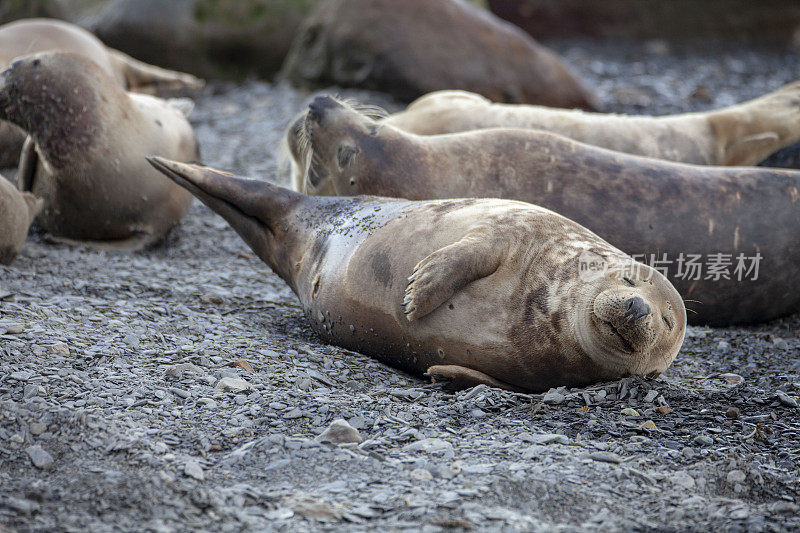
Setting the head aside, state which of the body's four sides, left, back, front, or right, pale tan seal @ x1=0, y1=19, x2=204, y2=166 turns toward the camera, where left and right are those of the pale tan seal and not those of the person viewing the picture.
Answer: left

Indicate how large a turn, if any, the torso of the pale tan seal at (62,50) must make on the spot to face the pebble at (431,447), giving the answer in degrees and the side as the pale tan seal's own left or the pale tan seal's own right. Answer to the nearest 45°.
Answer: approximately 90° to the pale tan seal's own left

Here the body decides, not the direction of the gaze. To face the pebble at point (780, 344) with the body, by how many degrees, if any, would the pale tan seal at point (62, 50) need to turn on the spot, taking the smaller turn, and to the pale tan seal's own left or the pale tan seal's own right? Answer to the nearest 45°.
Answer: approximately 135° to the pale tan seal's own left

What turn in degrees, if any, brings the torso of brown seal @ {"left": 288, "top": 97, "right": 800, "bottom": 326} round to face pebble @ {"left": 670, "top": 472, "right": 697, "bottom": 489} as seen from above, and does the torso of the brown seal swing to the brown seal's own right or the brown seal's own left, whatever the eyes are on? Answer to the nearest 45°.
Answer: approximately 90° to the brown seal's own left

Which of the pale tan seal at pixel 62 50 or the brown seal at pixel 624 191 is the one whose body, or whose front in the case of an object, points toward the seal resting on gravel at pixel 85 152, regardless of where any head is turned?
the brown seal

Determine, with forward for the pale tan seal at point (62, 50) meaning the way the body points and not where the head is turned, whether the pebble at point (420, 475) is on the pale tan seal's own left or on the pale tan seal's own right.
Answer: on the pale tan seal's own left

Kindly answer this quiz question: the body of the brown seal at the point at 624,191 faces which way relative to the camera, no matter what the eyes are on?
to the viewer's left

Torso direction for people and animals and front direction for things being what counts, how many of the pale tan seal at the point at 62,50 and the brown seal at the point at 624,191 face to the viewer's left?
2

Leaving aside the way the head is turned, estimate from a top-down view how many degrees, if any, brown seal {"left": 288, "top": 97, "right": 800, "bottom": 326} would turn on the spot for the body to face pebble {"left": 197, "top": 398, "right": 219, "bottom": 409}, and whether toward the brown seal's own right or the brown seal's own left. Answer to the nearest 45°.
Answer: approximately 45° to the brown seal's own left

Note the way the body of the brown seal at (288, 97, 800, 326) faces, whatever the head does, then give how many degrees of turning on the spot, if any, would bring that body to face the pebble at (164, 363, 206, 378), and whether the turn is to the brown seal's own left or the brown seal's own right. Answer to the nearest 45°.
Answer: approximately 45° to the brown seal's own left

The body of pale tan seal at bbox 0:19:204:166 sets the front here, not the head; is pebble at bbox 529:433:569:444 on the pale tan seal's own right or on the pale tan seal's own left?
on the pale tan seal's own left

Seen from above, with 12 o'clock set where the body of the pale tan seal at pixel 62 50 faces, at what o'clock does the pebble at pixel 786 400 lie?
The pebble is roughly at 8 o'clock from the pale tan seal.
